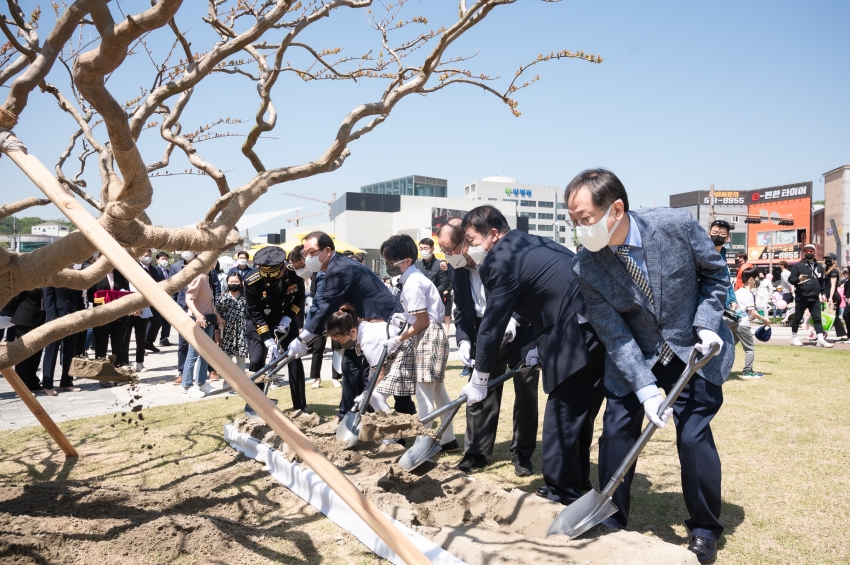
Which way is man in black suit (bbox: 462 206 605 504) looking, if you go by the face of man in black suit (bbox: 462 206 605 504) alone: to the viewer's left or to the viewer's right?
to the viewer's left

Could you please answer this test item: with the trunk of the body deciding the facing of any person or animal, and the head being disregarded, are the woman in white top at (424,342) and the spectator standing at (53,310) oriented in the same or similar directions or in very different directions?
very different directions

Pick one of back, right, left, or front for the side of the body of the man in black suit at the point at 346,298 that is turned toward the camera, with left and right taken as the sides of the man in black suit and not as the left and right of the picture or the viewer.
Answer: left

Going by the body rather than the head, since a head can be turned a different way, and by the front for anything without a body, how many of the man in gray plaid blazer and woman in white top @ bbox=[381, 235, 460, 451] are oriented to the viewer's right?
0

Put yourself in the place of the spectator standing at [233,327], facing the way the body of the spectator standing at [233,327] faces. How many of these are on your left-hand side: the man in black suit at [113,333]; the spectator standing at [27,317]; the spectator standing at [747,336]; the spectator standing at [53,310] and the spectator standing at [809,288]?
2

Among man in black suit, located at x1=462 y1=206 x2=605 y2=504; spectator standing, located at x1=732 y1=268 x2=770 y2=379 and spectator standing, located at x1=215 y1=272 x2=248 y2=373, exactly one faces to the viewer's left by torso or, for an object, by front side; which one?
the man in black suit

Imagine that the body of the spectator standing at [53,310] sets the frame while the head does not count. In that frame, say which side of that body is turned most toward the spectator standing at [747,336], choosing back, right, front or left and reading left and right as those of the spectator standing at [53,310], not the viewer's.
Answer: front

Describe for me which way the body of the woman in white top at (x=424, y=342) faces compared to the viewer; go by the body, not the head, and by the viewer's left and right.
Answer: facing to the left of the viewer

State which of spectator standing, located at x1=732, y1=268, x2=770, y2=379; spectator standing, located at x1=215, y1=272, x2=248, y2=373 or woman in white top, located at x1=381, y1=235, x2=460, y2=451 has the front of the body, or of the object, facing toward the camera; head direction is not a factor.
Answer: spectator standing, located at x1=215, y1=272, x2=248, y2=373

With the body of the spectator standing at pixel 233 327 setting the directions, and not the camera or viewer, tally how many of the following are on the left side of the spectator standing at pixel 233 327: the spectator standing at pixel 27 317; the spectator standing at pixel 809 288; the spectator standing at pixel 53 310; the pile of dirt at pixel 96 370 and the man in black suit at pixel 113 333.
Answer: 1

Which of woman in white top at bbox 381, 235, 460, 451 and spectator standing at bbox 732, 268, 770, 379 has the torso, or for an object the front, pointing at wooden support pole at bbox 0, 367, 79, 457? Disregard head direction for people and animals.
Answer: the woman in white top

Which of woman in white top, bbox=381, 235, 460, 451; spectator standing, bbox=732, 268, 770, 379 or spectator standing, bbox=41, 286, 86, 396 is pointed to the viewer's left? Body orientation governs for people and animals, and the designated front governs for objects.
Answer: the woman in white top

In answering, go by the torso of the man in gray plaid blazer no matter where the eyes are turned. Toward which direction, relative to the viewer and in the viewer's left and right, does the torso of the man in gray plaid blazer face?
facing the viewer and to the left of the viewer

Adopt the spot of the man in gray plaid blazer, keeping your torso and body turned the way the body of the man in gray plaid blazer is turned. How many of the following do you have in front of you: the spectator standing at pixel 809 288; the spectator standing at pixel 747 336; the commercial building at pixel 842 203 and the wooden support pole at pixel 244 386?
1

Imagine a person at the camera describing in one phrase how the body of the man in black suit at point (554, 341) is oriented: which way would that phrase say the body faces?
to the viewer's left

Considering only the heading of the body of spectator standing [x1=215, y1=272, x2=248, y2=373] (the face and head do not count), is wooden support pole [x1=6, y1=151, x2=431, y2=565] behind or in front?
in front
